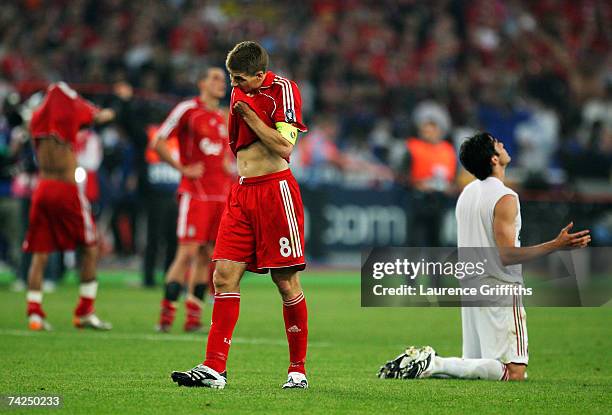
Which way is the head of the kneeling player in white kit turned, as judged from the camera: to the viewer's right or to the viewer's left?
to the viewer's right

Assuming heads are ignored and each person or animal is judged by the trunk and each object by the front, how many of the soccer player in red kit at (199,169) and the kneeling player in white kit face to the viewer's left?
0

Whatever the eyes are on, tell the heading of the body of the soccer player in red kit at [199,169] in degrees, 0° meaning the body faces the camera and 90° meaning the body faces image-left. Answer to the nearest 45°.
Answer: approximately 315°

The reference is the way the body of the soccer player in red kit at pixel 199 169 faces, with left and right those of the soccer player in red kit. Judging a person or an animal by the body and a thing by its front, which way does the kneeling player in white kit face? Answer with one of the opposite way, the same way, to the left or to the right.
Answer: to the left

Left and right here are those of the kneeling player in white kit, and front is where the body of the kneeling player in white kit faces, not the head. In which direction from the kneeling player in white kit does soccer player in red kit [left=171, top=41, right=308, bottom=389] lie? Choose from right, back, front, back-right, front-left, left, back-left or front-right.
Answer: back

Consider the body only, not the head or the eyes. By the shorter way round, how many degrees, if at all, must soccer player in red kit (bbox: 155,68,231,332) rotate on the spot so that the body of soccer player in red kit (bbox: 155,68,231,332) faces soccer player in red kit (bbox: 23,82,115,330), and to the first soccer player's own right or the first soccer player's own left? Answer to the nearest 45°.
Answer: approximately 135° to the first soccer player's own right

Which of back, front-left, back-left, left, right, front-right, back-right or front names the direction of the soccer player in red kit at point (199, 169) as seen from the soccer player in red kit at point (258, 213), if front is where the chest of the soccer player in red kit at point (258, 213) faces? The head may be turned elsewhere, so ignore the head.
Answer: back-right

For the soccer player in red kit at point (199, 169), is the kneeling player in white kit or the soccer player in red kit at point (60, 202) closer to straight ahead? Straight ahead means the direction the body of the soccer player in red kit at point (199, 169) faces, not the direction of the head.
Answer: the kneeling player in white kit

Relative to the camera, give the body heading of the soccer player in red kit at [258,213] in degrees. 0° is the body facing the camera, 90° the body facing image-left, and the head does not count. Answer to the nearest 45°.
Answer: approximately 45°

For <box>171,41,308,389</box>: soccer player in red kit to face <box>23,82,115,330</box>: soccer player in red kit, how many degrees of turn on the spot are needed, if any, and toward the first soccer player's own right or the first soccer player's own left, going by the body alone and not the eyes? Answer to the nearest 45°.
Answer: approximately 90° to the first soccer player's own right
